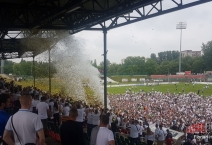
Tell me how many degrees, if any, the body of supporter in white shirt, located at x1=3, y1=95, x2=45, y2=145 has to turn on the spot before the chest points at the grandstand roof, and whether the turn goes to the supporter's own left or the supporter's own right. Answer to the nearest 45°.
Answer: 0° — they already face it

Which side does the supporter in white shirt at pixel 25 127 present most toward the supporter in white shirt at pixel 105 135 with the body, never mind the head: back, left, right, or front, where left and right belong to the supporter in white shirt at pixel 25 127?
right

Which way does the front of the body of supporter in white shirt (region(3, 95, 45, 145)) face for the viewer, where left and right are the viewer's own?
facing away from the viewer
